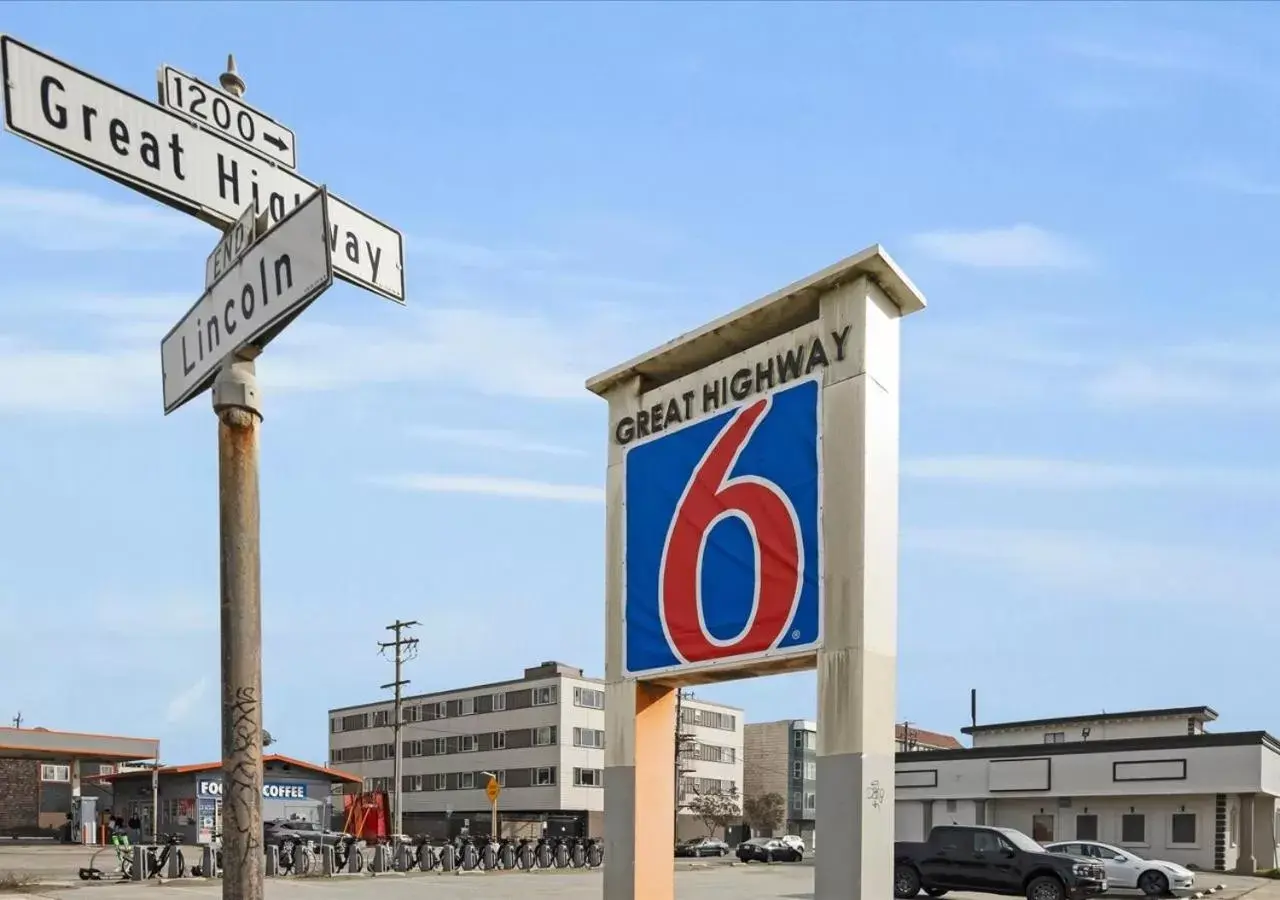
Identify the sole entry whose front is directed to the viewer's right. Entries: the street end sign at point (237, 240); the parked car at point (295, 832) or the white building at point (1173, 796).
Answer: the parked car

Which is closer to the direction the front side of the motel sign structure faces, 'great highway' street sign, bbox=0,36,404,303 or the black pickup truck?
the 'great highway' street sign

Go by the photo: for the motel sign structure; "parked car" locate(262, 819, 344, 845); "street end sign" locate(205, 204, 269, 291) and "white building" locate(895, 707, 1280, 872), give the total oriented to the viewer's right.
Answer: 1

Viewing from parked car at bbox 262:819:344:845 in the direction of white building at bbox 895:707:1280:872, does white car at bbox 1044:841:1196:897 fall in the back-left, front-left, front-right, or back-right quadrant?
front-right

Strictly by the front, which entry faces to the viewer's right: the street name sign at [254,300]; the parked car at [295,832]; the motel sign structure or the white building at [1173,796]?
the parked car

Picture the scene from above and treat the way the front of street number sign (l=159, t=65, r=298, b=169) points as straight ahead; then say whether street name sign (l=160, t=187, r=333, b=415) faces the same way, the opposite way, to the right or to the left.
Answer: to the right

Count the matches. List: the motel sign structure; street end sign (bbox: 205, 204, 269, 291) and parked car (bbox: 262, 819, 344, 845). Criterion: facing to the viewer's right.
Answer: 1

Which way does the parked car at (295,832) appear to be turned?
to the viewer's right

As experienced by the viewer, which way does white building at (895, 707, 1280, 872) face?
facing the viewer and to the left of the viewer

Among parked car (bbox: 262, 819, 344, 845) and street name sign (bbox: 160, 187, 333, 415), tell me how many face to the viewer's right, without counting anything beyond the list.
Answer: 1
